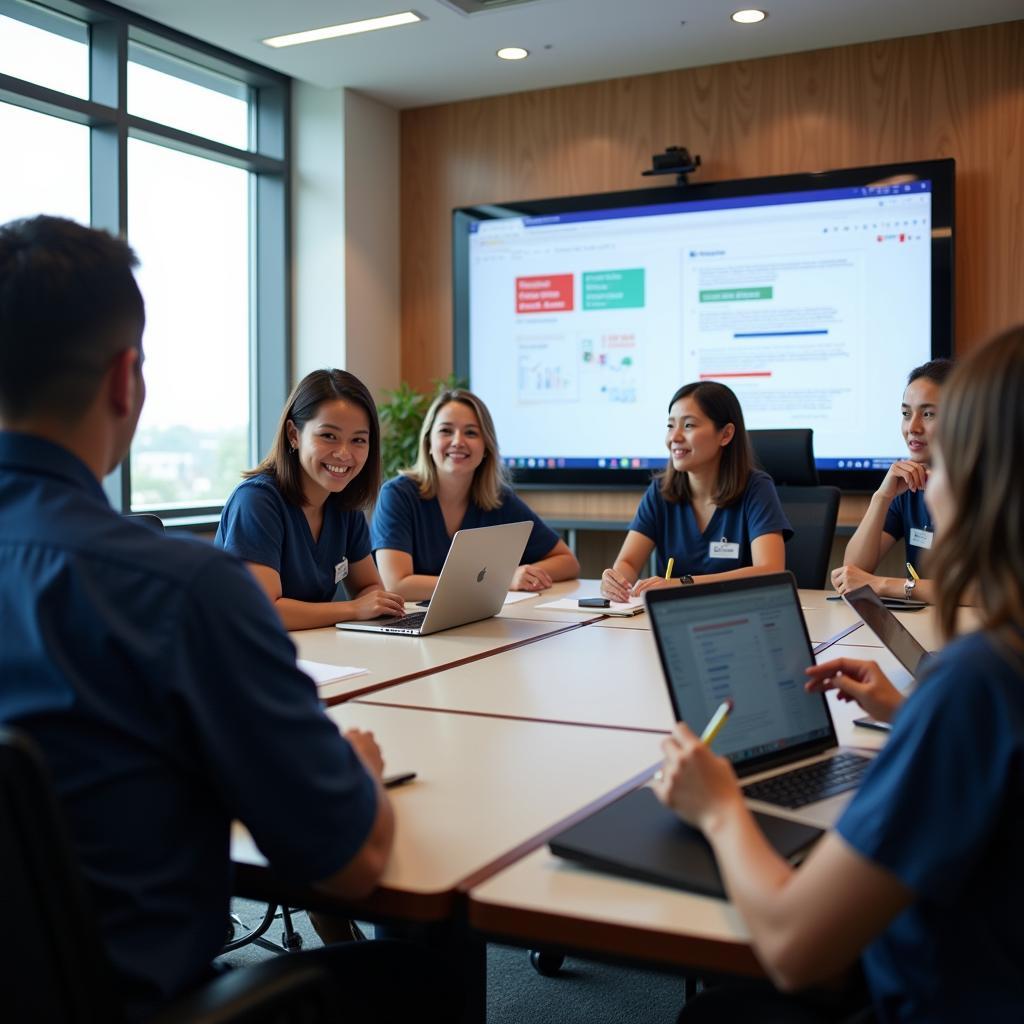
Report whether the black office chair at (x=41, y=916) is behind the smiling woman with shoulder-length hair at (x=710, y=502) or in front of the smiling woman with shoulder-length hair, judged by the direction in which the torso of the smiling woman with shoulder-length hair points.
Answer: in front

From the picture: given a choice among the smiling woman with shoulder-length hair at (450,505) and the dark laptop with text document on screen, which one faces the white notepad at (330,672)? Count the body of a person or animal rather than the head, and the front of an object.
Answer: the smiling woman with shoulder-length hair

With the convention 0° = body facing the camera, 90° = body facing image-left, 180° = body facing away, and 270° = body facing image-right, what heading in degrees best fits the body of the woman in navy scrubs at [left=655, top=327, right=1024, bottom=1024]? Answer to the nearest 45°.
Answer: approximately 135°

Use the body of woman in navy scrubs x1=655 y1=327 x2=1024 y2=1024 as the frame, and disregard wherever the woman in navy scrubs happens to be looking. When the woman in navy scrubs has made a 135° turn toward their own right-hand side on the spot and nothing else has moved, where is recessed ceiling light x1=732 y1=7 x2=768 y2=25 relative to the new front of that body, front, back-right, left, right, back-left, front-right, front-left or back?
left

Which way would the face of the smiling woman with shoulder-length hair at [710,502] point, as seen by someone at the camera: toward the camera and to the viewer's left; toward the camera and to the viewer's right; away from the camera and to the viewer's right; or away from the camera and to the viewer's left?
toward the camera and to the viewer's left

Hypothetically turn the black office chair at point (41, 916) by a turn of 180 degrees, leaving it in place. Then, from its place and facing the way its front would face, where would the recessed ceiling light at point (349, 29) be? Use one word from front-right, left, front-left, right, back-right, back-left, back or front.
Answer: back-right

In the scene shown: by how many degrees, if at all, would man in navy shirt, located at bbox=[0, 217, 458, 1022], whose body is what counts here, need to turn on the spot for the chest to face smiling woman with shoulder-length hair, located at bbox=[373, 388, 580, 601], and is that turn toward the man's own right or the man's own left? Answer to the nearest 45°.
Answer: approximately 45° to the man's own left

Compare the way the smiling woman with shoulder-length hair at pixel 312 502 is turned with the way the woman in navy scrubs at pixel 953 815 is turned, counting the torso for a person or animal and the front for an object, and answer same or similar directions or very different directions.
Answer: very different directions

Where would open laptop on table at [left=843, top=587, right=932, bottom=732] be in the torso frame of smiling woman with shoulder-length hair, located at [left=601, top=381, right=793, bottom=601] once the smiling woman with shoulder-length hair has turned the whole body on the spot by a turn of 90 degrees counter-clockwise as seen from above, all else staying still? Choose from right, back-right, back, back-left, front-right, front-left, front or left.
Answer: front-right

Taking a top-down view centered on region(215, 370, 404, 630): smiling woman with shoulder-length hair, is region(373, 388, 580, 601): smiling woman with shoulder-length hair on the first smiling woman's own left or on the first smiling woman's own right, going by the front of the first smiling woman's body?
on the first smiling woman's own left

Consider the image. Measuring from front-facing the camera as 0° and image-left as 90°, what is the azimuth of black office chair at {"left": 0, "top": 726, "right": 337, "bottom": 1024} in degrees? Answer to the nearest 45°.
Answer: approximately 225°

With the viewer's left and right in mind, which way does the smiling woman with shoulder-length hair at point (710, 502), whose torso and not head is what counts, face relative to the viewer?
facing the viewer and to the left of the viewer
